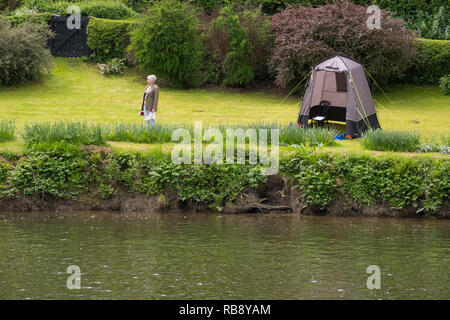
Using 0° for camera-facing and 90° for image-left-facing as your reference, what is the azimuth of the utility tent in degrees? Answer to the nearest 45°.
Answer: approximately 45°

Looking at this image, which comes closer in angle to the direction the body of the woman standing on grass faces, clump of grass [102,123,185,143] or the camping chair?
the clump of grass

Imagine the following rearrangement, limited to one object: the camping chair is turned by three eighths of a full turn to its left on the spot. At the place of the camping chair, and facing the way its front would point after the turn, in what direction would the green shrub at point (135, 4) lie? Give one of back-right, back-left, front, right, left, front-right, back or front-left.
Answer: back-left

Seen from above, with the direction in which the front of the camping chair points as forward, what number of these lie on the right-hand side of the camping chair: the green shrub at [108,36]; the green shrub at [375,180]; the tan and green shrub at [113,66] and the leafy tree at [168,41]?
3

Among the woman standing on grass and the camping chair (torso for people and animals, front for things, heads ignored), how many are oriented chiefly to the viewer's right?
0

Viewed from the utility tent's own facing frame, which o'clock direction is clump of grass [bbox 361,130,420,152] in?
The clump of grass is roughly at 10 o'clock from the utility tent.

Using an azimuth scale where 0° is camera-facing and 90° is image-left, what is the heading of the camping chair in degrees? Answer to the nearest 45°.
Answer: approximately 45°

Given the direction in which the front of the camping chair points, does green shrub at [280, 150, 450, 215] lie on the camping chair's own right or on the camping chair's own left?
on the camping chair's own left

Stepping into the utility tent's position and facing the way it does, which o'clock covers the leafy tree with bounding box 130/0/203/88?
The leafy tree is roughly at 3 o'clock from the utility tent.

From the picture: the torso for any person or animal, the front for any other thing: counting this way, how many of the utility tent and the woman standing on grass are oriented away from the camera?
0
